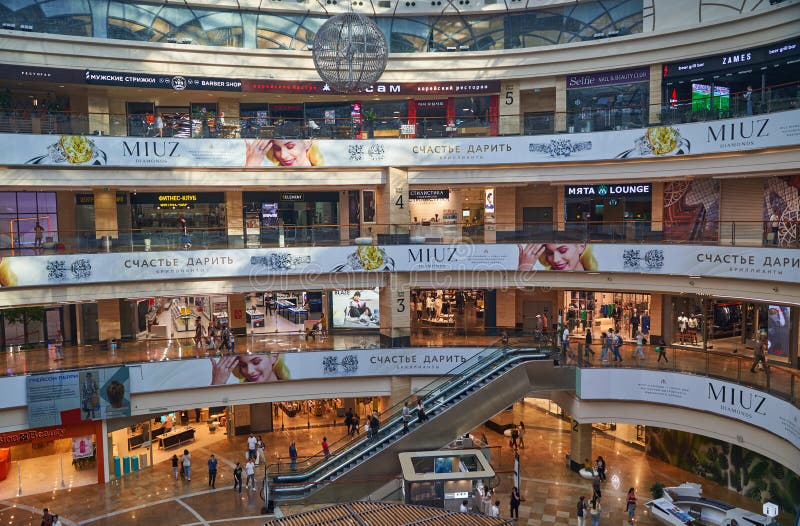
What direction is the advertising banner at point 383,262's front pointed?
toward the camera

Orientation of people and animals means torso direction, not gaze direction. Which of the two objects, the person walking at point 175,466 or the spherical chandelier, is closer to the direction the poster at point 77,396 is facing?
the spherical chandelier

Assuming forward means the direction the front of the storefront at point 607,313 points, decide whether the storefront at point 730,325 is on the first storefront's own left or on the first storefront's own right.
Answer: on the first storefront's own left

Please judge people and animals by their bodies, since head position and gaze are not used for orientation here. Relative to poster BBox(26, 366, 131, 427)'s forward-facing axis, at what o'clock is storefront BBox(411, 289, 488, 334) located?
The storefront is roughly at 9 o'clock from the poster.

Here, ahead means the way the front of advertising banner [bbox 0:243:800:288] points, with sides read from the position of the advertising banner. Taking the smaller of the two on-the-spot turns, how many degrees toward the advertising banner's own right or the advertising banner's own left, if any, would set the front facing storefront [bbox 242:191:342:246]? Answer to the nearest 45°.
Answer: approximately 135° to the advertising banner's own right

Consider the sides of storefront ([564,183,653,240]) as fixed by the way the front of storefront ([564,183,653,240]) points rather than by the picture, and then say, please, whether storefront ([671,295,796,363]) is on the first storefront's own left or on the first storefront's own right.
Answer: on the first storefront's own left

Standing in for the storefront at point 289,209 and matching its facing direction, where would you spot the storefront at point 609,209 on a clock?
the storefront at point 609,209 is roughly at 10 o'clock from the storefront at point 289,209.

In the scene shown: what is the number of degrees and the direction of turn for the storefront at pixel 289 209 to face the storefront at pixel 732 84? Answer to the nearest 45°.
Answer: approximately 45° to its left

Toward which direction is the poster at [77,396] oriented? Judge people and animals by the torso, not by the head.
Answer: toward the camera

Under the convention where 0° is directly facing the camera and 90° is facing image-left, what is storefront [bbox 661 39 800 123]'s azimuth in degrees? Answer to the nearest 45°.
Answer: approximately 45°
